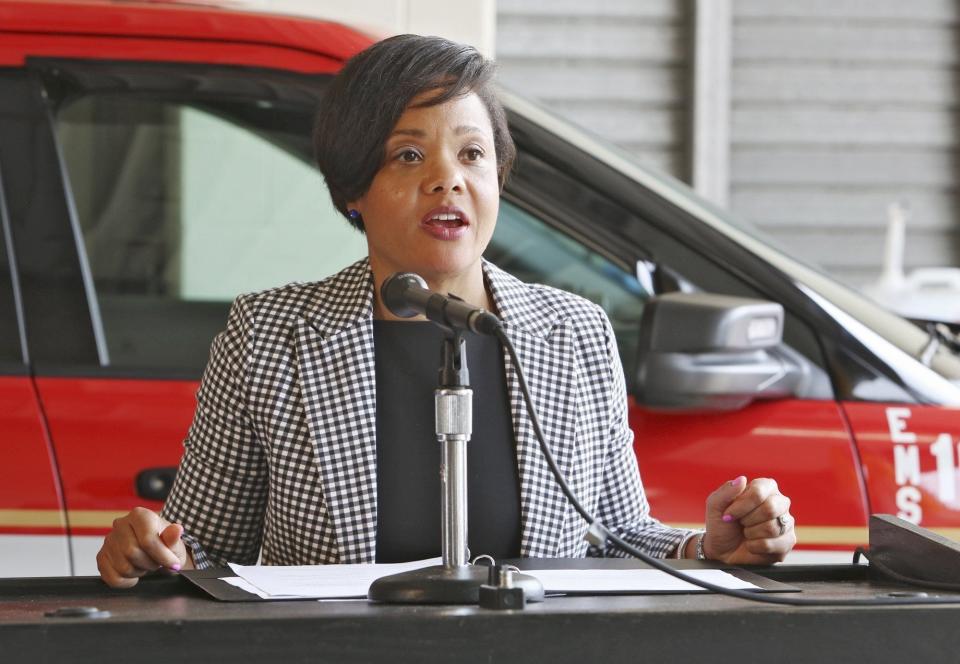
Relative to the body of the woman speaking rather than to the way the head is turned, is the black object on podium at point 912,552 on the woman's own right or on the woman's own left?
on the woman's own left

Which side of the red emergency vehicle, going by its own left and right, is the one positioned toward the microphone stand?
right

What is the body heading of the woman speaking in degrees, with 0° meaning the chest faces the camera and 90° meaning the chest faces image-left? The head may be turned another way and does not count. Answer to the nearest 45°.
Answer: approximately 0°

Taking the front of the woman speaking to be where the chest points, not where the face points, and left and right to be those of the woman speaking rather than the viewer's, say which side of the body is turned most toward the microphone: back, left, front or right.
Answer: front

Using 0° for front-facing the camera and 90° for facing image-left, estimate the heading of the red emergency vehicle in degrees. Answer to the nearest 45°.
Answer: approximately 270°

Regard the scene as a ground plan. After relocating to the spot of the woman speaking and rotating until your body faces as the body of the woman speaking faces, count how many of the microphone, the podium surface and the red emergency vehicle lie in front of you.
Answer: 2

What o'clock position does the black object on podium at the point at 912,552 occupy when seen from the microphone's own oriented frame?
The black object on podium is roughly at 4 o'clock from the microphone.

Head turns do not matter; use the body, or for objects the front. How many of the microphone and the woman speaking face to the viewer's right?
0

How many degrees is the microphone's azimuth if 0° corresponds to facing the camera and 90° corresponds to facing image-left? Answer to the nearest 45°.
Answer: approximately 135°

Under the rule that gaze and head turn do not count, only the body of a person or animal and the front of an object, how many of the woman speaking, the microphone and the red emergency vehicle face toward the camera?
1

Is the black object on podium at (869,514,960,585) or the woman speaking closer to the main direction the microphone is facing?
the woman speaking

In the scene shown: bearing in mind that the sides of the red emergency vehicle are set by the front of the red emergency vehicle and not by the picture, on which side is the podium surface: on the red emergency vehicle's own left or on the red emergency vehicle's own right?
on the red emergency vehicle's own right

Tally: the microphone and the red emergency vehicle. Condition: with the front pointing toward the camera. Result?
0
